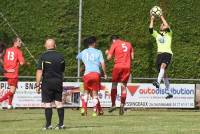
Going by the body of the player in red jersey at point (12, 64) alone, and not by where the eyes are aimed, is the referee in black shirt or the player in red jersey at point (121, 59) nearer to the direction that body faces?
the player in red jersey

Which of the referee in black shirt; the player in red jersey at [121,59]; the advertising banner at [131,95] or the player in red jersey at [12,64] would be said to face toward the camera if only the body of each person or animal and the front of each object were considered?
the advertising banner

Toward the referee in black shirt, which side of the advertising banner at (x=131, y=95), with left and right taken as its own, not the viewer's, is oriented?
front

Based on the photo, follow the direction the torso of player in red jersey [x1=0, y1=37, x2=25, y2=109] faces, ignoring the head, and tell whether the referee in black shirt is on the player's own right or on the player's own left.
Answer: on the player's own right

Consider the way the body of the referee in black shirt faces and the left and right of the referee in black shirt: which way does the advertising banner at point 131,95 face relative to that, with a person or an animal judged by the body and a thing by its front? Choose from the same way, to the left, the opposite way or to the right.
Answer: the opposite way

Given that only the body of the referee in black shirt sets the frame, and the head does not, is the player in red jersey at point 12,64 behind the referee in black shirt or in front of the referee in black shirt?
in front

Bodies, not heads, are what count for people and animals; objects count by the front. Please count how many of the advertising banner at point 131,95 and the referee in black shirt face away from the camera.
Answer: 1

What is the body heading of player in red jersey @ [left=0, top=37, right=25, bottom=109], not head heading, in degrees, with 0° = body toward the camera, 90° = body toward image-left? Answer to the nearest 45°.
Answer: approximately 225°

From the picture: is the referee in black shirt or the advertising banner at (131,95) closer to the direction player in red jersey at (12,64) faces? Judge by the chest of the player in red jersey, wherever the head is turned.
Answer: the advertising banner

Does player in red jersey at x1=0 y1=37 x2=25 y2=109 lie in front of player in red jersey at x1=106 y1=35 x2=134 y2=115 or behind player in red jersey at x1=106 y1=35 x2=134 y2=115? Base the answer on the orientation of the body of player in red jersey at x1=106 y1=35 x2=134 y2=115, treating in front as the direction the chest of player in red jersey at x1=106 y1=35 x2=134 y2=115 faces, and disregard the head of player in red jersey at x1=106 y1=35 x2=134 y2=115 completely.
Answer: in front

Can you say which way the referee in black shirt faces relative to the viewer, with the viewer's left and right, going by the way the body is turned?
facing away from the viewer

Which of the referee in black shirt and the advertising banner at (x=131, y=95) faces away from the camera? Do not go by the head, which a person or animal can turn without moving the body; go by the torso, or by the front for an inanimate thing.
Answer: the referee in black shirt
